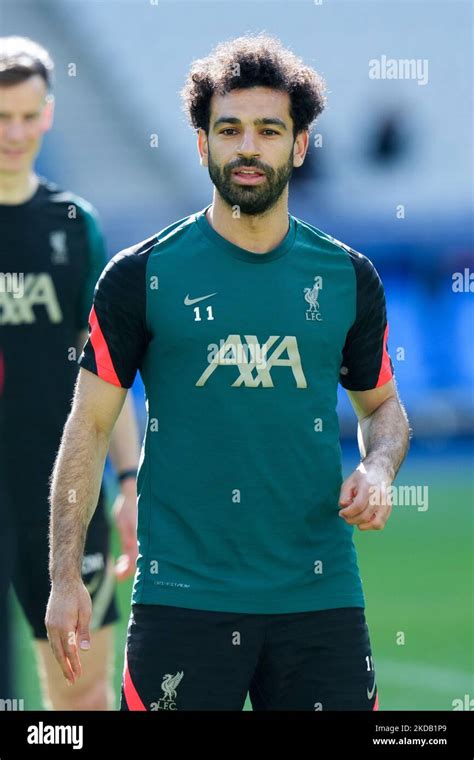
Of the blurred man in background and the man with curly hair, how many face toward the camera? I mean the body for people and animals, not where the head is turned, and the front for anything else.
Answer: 2

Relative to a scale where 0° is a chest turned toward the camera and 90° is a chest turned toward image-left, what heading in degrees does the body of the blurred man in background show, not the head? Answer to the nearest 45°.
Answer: approximately 0°

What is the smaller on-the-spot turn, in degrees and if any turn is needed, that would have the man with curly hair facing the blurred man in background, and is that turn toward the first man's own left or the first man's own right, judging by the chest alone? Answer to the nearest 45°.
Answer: approximately 180°

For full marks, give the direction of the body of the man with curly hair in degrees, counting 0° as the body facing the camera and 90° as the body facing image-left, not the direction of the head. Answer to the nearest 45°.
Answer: approximately 0°

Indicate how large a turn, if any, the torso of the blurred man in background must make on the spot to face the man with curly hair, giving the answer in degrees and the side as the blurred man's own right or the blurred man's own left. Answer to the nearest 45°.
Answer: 0° — they already face them
